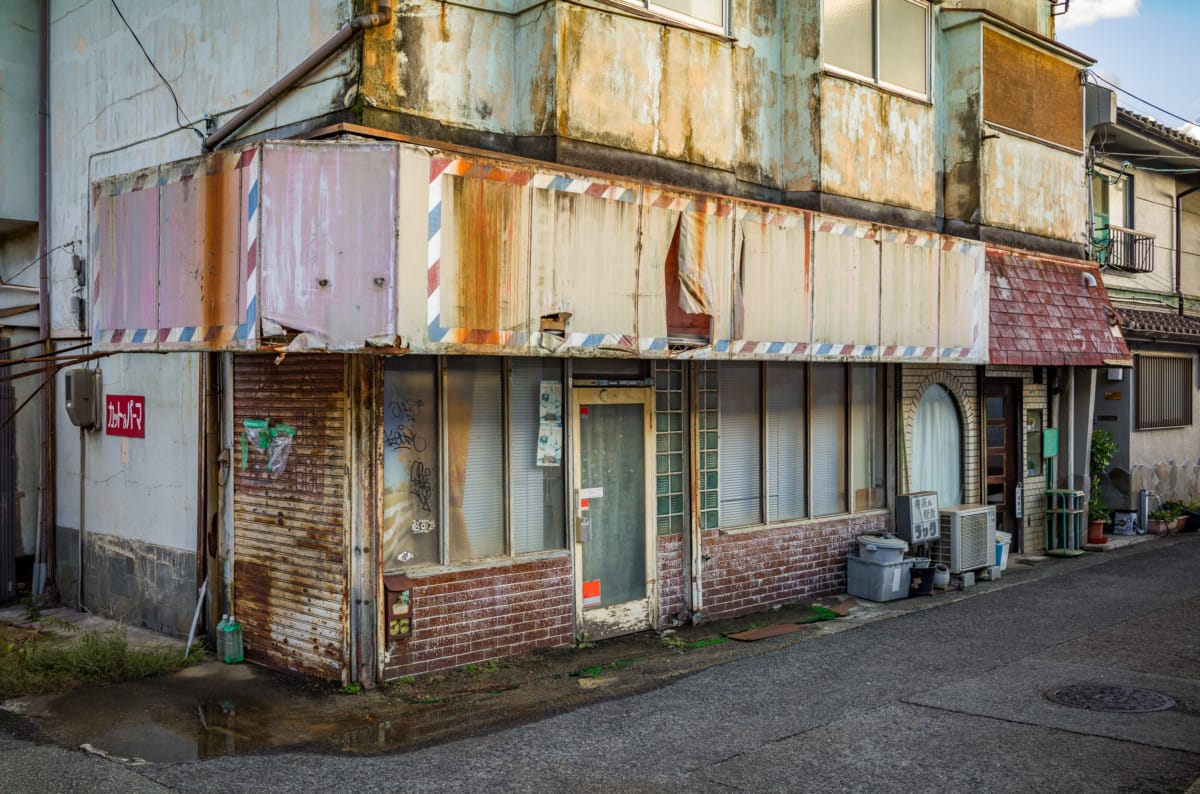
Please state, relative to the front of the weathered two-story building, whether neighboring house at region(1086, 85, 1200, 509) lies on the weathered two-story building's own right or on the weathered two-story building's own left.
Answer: on the weathered two-story building's own left

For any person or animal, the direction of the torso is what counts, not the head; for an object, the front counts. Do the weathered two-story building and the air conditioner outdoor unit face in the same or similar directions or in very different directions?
same or similar directions

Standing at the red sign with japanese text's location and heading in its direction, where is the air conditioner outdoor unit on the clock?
The air conditioner outdoor unit is roughly at 8 o'clock from the red sign with japanese text.

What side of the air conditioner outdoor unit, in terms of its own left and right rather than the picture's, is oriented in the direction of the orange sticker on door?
right

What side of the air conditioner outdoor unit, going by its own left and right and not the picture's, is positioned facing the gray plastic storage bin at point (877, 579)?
right

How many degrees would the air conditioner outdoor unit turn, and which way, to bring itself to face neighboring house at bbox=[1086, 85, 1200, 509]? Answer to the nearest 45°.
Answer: approximately 135° to its left

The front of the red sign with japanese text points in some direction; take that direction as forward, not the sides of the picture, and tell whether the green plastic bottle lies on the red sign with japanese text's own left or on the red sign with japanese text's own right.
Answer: on the red sign with japanese text's own left

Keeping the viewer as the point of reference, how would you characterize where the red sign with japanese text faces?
facing the viewer and to the left of the viewer

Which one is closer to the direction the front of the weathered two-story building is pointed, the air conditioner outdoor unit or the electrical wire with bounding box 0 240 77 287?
the air conditioner outdoor unit

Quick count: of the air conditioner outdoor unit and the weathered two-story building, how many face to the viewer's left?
0

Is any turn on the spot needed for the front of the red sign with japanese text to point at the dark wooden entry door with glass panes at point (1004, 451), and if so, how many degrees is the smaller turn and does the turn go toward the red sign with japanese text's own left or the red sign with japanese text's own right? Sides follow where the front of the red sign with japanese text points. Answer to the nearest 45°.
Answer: approximately 135° to the red sign with japanese text's own left

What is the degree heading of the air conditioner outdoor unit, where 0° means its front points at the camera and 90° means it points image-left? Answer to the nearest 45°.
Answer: approximately 315°

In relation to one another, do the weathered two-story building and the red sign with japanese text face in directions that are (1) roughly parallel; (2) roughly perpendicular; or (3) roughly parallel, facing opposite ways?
roughly perpendicular

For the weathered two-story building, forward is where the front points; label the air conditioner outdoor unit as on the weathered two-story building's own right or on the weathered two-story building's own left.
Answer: on the weathered two-story building's own left

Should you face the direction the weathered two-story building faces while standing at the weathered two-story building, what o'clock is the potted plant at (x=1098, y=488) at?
The potted plant is roughly at 9 o'clock from the weathered two-story building.

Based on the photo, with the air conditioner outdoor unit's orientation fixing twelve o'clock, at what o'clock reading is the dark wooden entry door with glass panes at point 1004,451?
The dark wooden entry door with glass panes is roughly at 8 o'clock from the air conditioner outdoor unit.
